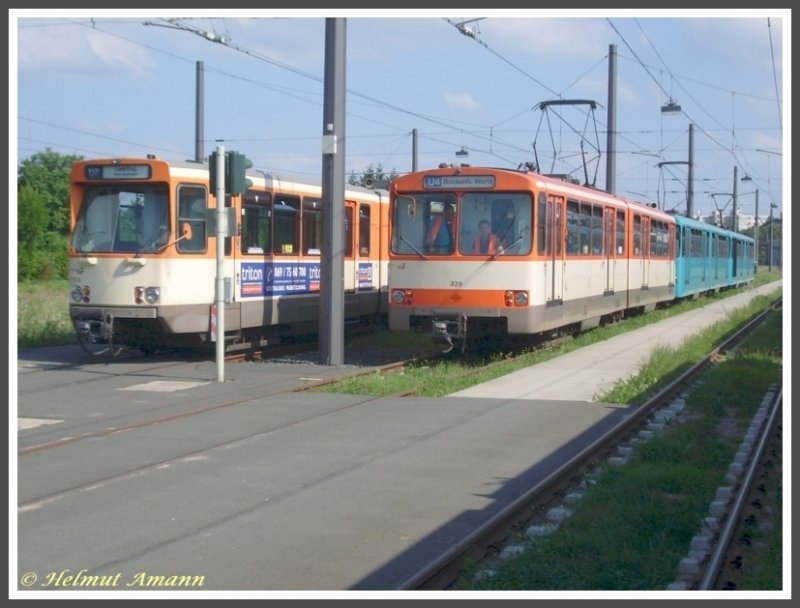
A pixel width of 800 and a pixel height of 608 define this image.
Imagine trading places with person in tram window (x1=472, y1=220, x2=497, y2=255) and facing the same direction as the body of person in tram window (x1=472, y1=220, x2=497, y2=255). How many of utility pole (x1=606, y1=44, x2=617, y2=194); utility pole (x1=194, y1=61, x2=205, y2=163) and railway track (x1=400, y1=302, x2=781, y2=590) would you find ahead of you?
1

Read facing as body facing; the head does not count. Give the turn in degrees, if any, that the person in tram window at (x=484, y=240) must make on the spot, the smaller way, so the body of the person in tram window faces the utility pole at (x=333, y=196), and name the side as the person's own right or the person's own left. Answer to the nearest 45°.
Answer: approximately 90° to the person's own right

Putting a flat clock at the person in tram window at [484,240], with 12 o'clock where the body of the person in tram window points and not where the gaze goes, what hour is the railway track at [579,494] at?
The railway track is roughly at 12 o'clock from the person in tram window.

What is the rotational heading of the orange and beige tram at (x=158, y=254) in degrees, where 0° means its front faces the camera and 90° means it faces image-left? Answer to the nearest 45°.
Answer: approximately 45°

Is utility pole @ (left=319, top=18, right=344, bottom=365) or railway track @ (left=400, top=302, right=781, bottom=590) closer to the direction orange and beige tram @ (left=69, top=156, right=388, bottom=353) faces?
the railway track

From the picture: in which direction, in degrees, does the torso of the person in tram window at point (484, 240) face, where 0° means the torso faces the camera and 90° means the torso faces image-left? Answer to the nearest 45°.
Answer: approximately 0°

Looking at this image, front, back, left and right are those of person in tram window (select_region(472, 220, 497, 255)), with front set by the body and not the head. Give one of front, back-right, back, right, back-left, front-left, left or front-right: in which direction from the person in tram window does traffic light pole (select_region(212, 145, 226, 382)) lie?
front-right

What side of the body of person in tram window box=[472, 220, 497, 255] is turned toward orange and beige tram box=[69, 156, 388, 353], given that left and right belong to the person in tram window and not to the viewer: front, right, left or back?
right
